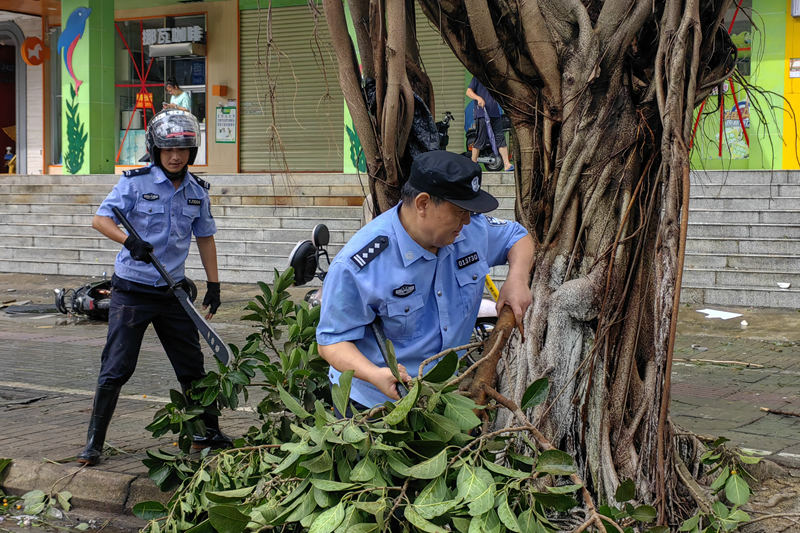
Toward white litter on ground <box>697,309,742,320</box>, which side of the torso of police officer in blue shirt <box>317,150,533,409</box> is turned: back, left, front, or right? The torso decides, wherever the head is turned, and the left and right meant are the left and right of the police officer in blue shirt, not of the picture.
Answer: left

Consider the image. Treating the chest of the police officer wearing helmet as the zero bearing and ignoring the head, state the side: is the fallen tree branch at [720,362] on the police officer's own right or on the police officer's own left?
on the police officer's own left

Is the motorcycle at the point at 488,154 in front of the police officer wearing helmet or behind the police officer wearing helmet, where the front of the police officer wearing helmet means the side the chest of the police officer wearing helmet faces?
behind

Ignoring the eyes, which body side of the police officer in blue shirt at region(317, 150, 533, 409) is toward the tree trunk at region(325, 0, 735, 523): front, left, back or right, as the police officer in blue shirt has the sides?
left

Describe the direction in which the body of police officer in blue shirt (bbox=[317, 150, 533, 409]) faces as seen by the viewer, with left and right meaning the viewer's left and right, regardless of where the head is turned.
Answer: facing the viewer and to the right of the viewer

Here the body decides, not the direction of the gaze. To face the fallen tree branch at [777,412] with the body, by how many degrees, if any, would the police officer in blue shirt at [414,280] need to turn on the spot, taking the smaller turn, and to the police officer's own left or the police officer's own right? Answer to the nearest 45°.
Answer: approximately 90° to the police officer's own left

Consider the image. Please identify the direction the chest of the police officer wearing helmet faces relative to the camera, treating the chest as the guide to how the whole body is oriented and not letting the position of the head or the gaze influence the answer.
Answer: toward the camera

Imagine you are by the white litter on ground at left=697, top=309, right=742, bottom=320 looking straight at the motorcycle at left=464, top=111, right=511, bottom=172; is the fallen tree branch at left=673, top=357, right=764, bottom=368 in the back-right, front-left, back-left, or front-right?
back-left

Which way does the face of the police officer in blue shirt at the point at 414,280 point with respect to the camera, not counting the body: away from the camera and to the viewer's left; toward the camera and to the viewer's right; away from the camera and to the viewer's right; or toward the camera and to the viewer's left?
toward the camera and to the viewer's right

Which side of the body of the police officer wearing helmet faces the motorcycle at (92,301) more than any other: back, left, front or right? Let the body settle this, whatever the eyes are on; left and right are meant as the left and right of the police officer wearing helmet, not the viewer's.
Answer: back

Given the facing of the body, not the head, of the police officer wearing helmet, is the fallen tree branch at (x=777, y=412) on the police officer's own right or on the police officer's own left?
on the police officer's own left

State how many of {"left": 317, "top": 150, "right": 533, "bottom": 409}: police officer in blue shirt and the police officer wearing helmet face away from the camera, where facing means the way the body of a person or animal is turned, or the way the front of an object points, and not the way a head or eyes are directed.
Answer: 0

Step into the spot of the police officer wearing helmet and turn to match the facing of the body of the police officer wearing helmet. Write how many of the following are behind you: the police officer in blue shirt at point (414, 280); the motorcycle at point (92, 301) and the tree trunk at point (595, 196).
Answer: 1
